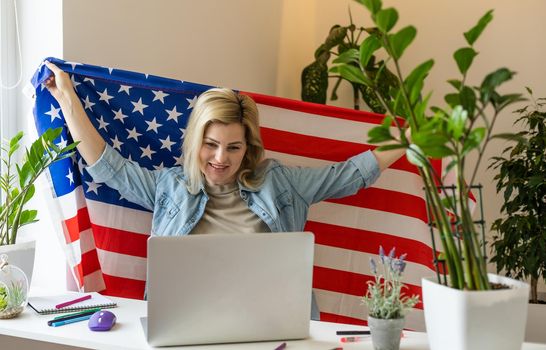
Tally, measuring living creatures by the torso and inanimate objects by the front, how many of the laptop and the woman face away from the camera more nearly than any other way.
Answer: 1

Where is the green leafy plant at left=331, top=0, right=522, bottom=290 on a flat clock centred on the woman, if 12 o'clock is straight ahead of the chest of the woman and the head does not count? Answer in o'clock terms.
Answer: The green leafy plant is roughly at 11 o'clock from the woman.

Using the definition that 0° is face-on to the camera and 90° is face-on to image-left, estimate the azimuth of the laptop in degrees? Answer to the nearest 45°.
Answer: approximately 180°

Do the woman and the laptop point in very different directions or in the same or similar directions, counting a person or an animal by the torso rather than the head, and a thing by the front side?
very different directions

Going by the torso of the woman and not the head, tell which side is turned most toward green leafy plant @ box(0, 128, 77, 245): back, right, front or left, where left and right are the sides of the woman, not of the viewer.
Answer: right

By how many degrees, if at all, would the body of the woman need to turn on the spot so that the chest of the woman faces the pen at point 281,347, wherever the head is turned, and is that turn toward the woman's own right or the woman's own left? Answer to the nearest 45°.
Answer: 0° — they already face it

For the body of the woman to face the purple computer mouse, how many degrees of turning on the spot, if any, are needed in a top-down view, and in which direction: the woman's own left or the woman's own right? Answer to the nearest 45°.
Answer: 0° — they already face it

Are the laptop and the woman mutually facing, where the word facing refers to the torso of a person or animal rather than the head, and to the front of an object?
yes
